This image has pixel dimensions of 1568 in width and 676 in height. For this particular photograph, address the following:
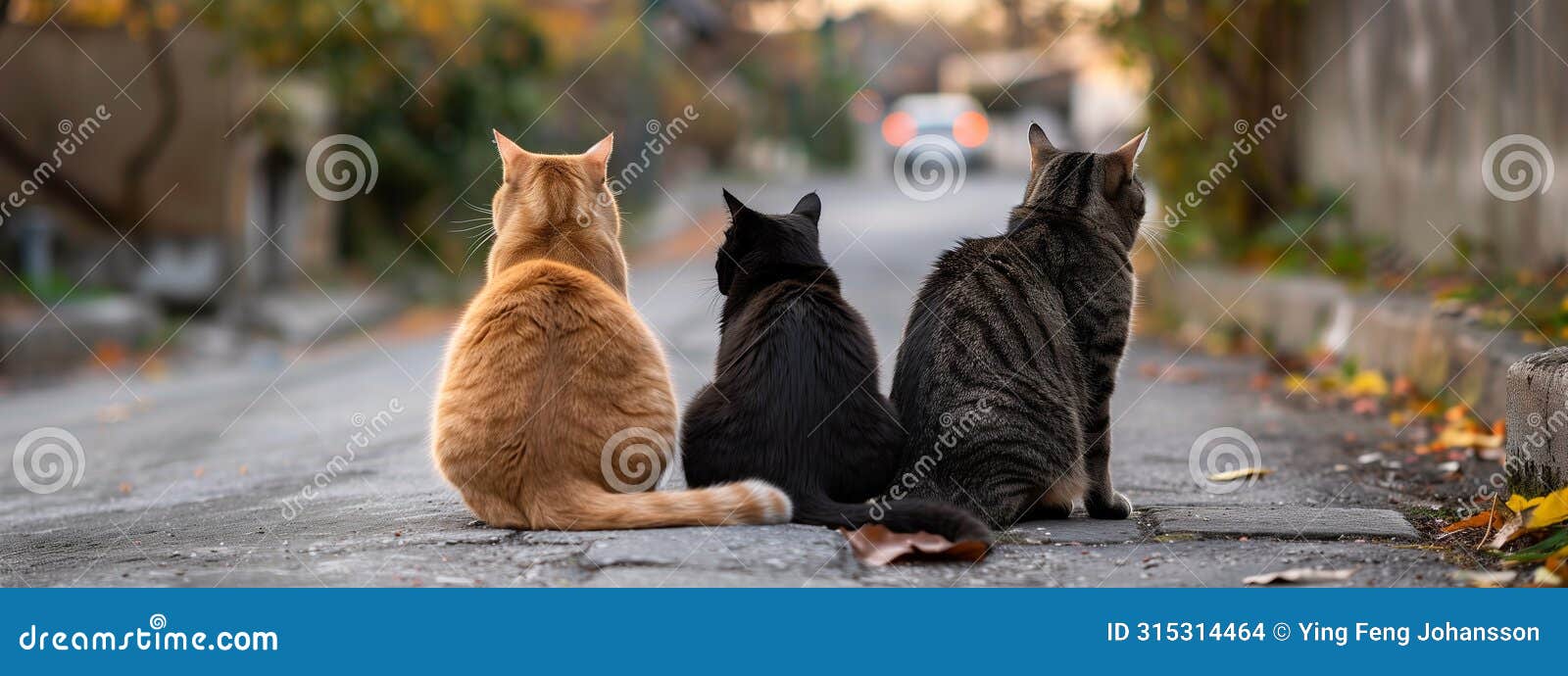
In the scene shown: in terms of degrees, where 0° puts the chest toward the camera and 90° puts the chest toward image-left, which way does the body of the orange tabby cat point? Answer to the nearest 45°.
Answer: approximately 180°

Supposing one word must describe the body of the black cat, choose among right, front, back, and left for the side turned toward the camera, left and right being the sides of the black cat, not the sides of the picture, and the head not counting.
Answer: back

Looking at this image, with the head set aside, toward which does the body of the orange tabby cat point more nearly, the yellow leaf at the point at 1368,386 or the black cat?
the yellow leaf

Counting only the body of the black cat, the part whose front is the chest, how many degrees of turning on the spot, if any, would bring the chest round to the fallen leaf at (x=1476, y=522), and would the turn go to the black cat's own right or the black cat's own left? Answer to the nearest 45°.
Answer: approximately 90° to the black cat's own right

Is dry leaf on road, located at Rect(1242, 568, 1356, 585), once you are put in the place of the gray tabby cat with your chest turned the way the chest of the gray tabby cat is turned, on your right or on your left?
on your right

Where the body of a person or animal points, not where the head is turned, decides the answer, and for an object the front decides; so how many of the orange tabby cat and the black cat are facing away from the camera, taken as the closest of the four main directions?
2

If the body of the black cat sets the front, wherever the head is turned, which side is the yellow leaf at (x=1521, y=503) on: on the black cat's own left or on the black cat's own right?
on the black cat's own right

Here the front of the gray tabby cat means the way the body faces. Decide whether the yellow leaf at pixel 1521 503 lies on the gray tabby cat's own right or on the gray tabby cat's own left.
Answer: on the gray tabby cat's own right

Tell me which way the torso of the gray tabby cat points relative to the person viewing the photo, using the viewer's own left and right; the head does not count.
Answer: facing away from the viewer and to the right of the viewer

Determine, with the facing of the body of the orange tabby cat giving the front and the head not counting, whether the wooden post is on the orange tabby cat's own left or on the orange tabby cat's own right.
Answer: on the orange tabby cat's own right

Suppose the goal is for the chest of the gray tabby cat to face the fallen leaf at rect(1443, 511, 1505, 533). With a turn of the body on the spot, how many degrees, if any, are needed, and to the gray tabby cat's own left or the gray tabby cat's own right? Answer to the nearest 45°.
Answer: approximately 45° to the gray tabby cat's own right
